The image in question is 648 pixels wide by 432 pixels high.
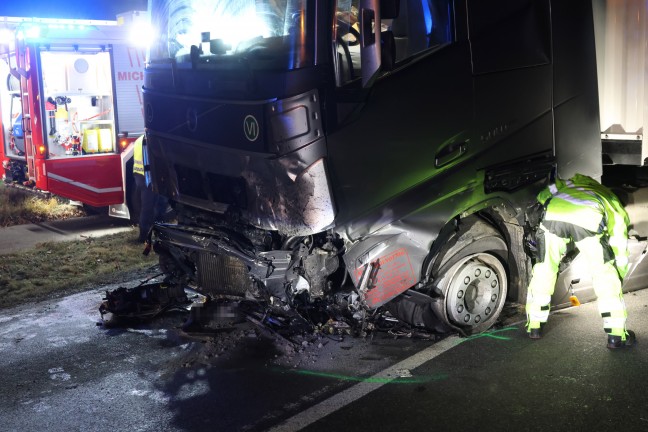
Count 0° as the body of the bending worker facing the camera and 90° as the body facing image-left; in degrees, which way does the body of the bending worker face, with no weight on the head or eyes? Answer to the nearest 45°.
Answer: approximately 180°

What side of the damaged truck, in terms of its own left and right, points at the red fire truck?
right

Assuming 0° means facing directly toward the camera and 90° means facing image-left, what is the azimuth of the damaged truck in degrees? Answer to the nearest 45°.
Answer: approximately 45°
